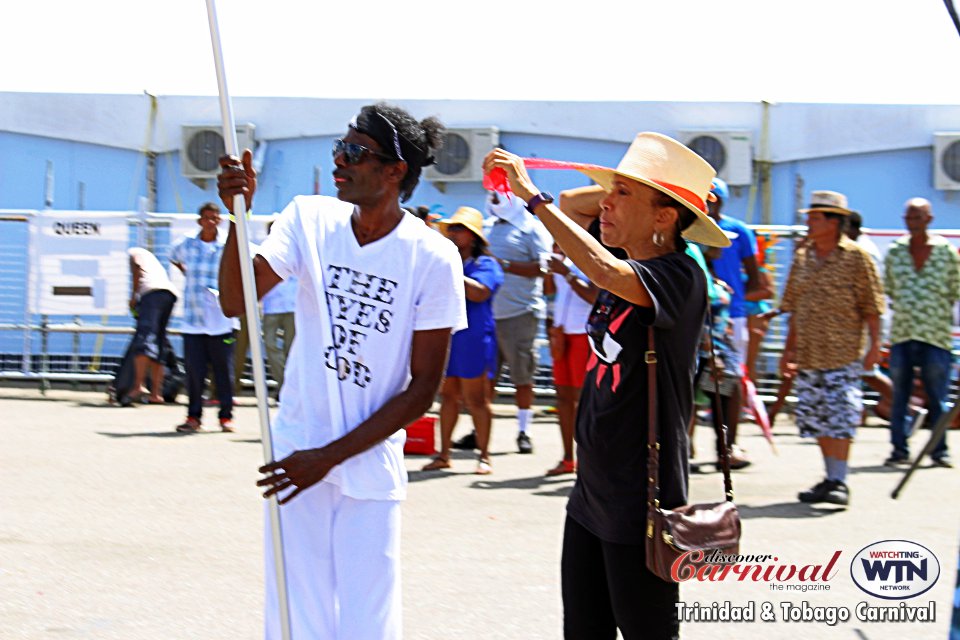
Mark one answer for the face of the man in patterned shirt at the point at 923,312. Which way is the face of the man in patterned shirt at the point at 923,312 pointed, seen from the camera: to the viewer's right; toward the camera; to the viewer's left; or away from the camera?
toward the camera

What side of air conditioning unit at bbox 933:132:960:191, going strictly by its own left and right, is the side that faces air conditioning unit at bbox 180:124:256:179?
right

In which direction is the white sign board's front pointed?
toward the camera

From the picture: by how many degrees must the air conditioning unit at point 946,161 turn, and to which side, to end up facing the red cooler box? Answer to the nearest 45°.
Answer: approximately 45° to its right

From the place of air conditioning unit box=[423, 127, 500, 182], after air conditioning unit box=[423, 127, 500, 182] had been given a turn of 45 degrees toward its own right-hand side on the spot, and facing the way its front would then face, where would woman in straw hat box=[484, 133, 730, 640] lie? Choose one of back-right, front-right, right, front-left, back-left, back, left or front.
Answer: front-left

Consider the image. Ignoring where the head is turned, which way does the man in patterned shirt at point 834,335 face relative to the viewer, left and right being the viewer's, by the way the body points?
facing the viewer and to the left of the viewer

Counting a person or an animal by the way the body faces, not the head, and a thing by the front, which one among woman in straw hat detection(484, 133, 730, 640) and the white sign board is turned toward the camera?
the white sign board

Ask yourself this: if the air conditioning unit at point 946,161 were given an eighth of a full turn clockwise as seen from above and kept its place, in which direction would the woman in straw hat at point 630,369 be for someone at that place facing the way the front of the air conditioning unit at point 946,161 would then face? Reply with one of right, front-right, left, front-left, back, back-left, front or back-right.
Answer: front-left

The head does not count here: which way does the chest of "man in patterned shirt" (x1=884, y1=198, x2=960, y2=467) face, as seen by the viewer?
toward the camera

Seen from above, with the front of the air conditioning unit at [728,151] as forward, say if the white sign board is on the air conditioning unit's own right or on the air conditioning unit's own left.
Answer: on the air conditioning unit's own right

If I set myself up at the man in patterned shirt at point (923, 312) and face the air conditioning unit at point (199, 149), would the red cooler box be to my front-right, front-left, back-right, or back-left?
front-left

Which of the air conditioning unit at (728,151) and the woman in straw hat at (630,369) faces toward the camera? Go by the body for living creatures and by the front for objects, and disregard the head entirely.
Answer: the air conditioning unit
